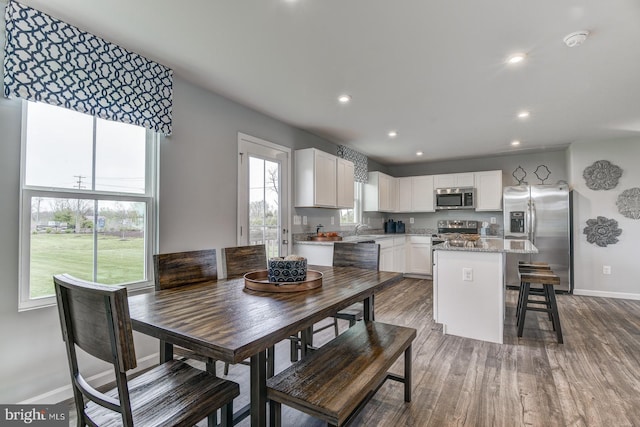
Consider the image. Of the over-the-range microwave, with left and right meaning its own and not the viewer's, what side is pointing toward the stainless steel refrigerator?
left

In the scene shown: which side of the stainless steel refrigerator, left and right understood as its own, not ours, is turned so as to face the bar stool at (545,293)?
front

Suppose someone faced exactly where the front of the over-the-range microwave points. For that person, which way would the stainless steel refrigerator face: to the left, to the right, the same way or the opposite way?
the same way

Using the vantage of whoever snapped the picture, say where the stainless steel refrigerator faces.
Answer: facing the viewer

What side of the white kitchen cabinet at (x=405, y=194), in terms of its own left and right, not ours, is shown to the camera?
front

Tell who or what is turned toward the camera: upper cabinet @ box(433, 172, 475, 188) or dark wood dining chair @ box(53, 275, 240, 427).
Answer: the upper cabinet

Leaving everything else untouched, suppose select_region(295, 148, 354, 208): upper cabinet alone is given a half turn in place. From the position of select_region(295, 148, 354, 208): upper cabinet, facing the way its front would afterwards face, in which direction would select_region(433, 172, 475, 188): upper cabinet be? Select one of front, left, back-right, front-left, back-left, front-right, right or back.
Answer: right

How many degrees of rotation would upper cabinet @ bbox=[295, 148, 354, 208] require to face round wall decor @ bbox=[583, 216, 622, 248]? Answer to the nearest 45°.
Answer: approximately 45° to its left

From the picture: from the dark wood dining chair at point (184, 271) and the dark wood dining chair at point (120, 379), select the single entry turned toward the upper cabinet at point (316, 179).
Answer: the dark wood dining chair at point (120, 379)

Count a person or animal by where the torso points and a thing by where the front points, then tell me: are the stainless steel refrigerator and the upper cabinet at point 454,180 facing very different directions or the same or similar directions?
same or similar directions

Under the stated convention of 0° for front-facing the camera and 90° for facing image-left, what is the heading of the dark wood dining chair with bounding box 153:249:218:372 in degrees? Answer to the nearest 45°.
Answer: approximately 315°

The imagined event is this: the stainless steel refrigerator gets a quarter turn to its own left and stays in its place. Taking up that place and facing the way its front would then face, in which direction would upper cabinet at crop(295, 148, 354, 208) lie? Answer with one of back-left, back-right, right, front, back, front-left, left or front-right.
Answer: back-right

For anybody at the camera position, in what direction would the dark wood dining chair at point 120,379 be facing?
facing away from the viewer and to the right of the viewer

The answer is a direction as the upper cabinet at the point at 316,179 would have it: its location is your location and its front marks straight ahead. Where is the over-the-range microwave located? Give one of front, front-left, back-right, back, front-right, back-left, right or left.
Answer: left

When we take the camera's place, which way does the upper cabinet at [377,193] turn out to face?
facing the viewer and to the right of the viewer

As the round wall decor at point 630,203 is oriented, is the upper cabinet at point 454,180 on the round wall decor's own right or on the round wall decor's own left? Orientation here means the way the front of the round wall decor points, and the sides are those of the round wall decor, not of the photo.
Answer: on the round wall decor's own right
